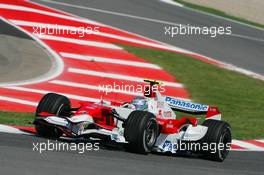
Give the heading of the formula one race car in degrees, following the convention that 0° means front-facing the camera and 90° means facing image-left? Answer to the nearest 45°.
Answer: approximately 45°
